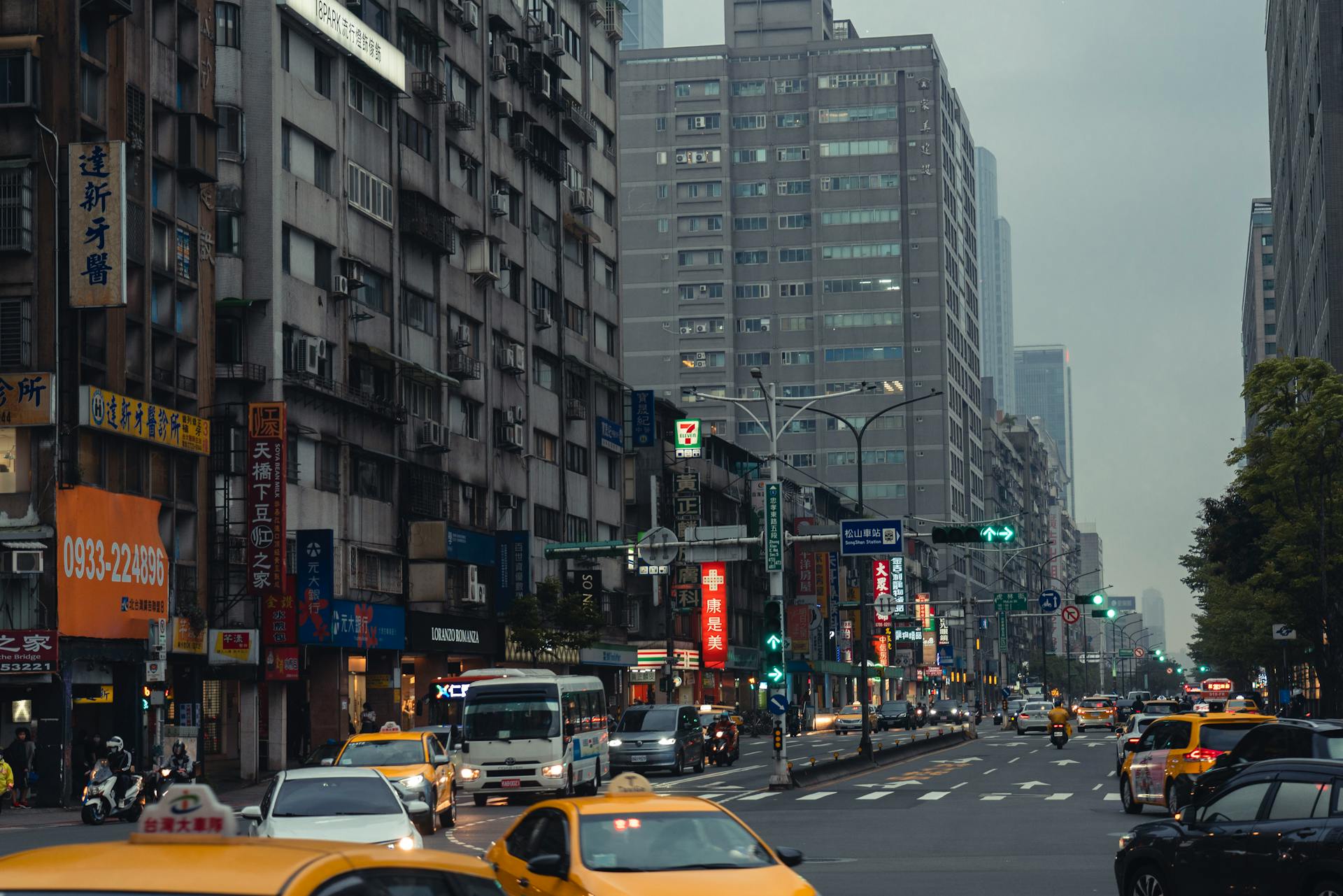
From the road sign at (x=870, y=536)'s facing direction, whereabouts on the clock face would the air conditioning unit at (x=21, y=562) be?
The air conditioning unit is roughly at 2 o'clock from the road sign.

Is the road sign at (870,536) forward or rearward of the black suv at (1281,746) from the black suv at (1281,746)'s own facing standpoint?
forward

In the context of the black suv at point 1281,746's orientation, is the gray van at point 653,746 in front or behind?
in front

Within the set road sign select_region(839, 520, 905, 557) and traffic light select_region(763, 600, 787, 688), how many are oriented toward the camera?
2

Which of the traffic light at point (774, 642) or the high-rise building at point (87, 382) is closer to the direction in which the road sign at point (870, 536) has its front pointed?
the traffic light

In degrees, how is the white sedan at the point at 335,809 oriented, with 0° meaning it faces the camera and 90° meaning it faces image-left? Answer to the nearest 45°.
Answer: approximately 0°

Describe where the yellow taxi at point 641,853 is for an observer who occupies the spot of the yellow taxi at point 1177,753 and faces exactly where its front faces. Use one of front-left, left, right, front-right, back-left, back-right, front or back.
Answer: back-left

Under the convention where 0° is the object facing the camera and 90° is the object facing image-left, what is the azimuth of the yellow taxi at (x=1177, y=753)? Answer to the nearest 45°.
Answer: approximately 135°
